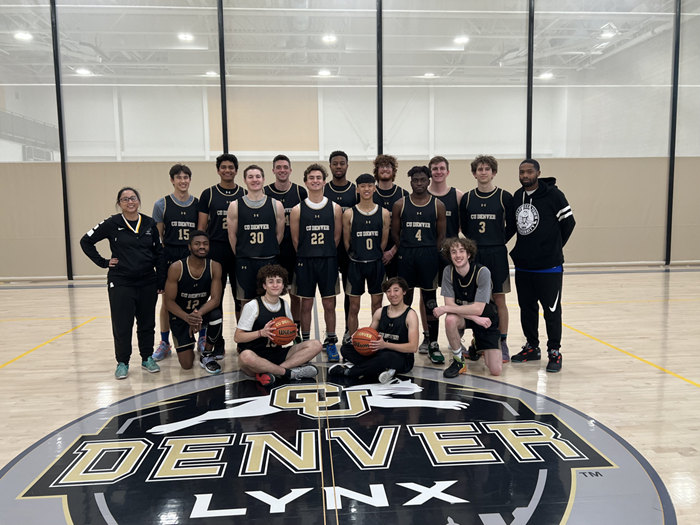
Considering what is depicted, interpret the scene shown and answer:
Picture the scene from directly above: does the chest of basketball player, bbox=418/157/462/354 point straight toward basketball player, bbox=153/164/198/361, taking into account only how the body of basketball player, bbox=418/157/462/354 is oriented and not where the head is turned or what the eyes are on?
no

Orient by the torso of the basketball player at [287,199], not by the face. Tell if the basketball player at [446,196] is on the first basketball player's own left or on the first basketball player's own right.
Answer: on the first basketball player's own left

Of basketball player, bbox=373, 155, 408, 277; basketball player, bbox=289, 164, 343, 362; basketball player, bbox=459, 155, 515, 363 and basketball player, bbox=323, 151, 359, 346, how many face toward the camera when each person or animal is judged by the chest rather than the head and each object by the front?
4

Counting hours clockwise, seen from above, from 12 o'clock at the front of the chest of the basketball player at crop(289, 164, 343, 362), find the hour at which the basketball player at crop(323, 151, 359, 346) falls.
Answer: the basketball player at crop(323, 151, 359, 346) is roughly at 7 o'clock from the basketball player at crop(289, 164, 343, 362).

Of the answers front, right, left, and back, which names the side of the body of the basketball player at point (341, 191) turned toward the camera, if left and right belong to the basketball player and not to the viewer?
front

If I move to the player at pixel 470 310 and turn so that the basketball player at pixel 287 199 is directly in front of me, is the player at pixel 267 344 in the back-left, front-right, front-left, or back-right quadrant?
front-left

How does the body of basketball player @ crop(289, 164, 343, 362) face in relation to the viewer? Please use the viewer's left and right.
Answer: facing the viewer

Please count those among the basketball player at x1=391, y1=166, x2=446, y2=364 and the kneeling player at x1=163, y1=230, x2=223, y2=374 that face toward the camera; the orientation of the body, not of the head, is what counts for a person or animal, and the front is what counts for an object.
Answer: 2

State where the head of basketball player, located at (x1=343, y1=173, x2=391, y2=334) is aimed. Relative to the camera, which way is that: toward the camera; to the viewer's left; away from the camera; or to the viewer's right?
toward the camera

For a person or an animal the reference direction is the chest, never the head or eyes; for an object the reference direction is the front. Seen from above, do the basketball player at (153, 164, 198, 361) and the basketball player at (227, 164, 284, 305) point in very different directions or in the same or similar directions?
same or similar directions

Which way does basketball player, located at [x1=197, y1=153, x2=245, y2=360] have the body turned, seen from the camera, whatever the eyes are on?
toward the camera

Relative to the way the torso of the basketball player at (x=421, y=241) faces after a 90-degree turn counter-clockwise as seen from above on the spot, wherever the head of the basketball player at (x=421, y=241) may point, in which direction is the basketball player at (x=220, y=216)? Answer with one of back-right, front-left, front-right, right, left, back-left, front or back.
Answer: back

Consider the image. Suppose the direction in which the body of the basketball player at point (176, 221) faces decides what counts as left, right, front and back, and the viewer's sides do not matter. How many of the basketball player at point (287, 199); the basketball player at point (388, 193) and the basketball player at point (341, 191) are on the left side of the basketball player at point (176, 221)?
3

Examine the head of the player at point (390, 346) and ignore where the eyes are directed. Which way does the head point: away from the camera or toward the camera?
toward the camera

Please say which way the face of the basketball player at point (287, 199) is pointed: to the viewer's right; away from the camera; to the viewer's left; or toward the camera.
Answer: toward the camera

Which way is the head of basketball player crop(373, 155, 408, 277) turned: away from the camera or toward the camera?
toward the camera

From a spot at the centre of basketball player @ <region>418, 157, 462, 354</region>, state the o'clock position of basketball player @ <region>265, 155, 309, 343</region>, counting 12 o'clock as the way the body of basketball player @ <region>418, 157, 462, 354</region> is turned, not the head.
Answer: basketball player @ <region>265, 155, 309, 343</region> is roughly at 3 o'clock from basketball player @ <region>418, 157, 462, 354</region>.

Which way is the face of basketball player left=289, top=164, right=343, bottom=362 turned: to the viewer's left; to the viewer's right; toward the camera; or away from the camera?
toward the camera
